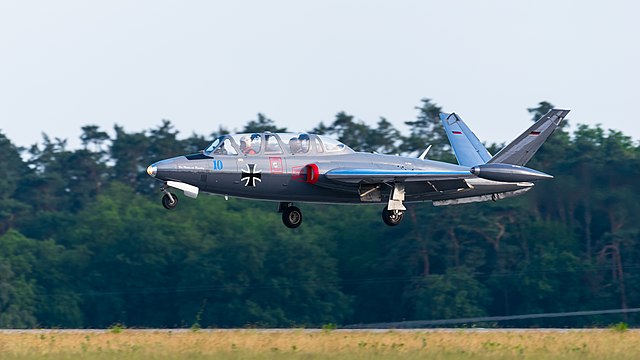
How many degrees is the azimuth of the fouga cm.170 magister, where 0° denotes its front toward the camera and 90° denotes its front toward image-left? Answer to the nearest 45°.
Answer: approximately 45°
